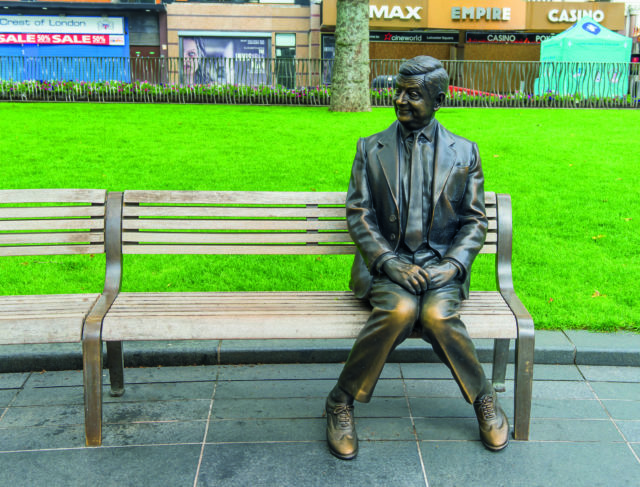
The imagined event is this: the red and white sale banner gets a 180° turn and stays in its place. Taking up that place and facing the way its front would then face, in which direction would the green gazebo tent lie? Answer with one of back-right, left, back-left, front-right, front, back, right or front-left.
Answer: back-right

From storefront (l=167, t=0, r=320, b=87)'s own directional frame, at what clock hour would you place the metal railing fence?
The metal railing fence is roughly at 12 o'clock from the storefront.

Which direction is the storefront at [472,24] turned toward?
toward the camera

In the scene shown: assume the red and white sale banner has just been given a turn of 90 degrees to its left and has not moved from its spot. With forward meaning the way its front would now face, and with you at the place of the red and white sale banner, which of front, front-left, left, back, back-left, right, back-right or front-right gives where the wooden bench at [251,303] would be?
right

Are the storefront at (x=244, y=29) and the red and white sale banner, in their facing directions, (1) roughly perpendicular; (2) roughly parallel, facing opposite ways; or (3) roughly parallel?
roughly parallel

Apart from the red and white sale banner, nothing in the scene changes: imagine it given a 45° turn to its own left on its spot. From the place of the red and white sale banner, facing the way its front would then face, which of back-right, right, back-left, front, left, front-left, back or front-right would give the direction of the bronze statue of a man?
front-right

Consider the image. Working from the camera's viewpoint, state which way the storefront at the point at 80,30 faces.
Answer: facing the viewer

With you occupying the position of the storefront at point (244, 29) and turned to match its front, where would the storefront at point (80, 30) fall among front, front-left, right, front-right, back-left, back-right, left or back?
right

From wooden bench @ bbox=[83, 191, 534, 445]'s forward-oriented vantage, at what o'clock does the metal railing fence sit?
The metal railing fence is roughly at 6 o'clock from the wooden bench.

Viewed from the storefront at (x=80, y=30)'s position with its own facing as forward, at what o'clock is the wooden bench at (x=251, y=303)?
The wooden bench is roughly at 12 o'clock from the storefront.

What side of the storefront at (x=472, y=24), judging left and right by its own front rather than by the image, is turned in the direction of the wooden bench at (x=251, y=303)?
front

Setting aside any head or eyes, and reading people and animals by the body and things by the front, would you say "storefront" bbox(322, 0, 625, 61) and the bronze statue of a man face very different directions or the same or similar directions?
same or similar directions

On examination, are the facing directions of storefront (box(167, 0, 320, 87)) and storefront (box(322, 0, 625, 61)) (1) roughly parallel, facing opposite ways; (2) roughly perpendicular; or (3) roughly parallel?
roughly parallel

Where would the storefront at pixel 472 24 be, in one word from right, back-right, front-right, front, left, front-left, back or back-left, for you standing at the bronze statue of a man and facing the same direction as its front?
back

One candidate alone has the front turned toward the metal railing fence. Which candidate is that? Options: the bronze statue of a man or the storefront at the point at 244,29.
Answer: the storefront

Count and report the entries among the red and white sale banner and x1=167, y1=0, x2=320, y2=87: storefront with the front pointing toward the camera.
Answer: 2
